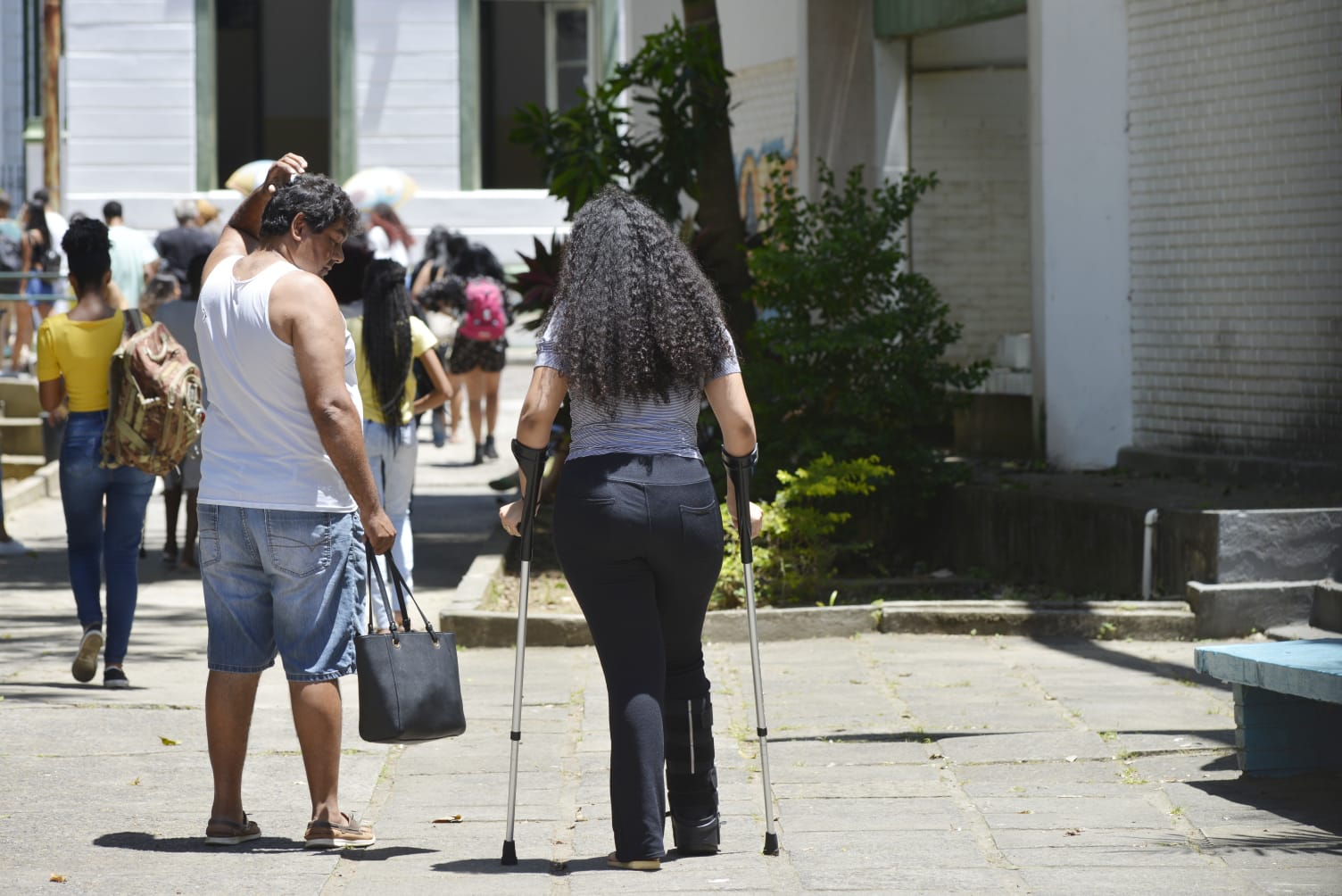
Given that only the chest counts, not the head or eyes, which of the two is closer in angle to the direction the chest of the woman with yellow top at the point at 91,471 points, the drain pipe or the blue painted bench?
the drain pipe

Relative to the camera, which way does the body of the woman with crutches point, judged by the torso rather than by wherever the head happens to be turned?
away from the camera

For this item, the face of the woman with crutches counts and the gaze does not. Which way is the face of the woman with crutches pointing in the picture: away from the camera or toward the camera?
away from the camera

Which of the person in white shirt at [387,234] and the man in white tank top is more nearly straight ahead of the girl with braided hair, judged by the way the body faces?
the person in white shirt

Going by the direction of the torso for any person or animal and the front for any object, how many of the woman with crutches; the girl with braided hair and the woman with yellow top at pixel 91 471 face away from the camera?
3

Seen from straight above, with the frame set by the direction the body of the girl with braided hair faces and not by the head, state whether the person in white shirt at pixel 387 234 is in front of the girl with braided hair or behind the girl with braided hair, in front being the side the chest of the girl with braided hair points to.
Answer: in front

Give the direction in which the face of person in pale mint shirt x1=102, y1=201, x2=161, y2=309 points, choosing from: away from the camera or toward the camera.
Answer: away from the camera

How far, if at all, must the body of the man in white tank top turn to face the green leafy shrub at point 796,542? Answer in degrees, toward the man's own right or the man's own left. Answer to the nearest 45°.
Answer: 0° — they already face it

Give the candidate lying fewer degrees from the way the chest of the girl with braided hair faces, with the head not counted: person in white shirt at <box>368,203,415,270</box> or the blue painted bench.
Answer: the person in white shirt

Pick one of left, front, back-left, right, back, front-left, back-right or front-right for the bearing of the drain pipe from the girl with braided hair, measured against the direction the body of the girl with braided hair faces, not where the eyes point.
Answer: right

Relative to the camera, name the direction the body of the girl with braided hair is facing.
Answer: away from the camera

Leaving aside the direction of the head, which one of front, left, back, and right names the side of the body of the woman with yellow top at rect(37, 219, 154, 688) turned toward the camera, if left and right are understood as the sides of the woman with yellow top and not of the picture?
back

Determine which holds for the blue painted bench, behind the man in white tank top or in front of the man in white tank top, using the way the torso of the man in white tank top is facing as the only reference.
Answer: in front

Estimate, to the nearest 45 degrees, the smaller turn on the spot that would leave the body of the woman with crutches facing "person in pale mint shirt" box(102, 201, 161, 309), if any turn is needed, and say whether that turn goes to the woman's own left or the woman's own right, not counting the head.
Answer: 0° — they already face them

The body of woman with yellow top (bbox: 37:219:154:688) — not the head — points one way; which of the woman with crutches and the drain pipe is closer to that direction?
the drain pipe

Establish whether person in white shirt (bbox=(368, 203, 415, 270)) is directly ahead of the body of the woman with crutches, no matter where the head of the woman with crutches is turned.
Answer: yes

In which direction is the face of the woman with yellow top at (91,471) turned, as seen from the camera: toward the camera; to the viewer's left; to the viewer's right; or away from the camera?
away from the camera

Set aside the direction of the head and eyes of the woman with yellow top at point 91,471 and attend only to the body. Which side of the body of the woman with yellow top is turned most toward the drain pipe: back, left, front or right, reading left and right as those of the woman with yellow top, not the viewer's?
right
